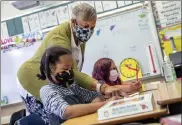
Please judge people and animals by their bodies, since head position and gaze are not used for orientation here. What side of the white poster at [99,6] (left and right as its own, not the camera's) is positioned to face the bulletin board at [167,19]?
left

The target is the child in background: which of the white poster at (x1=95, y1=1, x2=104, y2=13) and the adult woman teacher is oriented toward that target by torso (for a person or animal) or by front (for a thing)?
the white poster

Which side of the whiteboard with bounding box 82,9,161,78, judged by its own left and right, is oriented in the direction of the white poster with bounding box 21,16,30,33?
right
